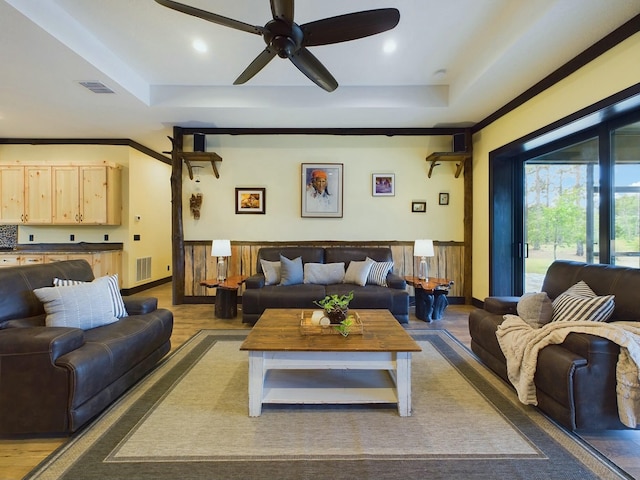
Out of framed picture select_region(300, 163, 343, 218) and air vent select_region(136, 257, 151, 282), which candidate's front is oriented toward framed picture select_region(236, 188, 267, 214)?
the air vent

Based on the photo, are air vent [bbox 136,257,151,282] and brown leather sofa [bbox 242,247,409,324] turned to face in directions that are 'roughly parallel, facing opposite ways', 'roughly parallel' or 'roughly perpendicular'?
roughly perpendicular

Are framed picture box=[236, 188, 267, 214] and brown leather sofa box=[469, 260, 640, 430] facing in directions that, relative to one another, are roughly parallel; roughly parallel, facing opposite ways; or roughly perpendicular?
roughly perpendicular

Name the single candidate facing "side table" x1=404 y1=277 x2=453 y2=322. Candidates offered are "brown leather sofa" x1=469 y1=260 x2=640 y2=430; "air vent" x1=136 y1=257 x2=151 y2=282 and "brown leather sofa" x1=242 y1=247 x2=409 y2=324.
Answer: the air vent

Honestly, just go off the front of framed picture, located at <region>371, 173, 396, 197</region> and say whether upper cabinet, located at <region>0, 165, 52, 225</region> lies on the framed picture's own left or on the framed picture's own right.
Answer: on the framed picture's own right

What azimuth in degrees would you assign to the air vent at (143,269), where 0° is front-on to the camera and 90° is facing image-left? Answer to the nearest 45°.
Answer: approximately 315°

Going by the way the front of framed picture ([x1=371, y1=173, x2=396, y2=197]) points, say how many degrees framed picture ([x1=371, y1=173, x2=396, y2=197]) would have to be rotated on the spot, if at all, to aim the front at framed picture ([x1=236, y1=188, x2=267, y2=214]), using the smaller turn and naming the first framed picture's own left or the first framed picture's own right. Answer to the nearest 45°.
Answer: approximately 90° to the first framed picture's own right

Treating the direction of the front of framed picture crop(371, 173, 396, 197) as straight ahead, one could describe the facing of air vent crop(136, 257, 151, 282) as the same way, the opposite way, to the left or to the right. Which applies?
to the left

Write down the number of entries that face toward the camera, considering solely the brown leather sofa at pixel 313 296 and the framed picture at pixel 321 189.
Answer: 2
